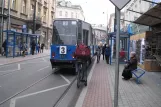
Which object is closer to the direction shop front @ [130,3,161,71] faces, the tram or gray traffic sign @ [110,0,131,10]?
the tram

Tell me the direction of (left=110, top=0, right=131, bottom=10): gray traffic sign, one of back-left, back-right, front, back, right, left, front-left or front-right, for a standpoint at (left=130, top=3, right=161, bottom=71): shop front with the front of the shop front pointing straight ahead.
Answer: left

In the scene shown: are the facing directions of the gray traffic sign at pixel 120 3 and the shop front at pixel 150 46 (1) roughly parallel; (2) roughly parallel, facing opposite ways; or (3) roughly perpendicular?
roughly perpendicular

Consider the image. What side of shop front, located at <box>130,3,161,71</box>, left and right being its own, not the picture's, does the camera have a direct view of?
left

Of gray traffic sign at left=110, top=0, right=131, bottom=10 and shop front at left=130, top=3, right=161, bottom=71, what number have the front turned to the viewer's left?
1
